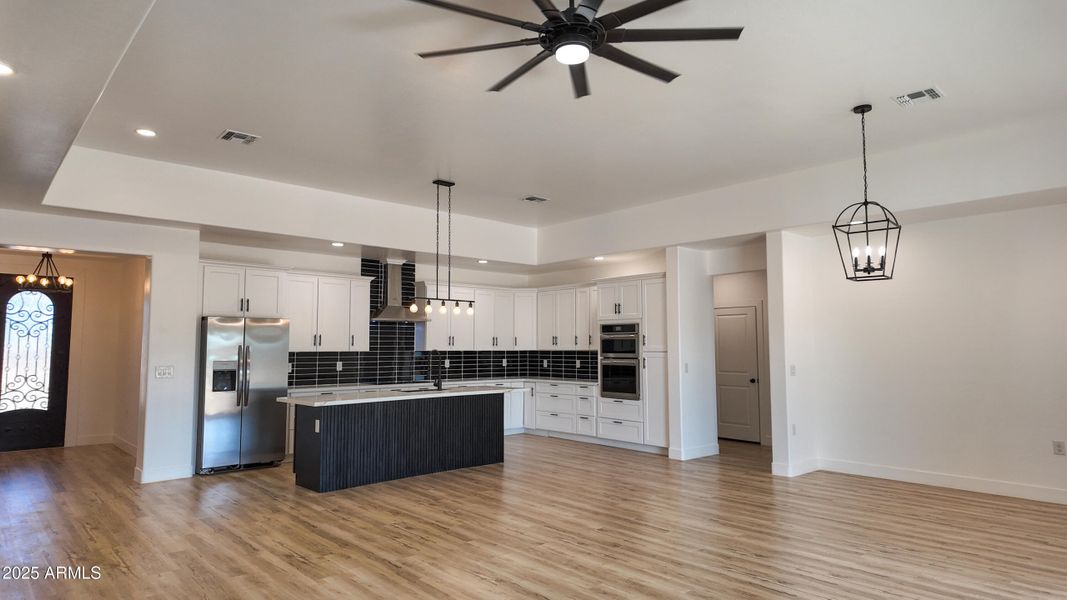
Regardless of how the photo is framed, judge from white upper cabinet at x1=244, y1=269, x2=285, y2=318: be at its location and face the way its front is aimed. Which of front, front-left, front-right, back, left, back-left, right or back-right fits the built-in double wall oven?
left

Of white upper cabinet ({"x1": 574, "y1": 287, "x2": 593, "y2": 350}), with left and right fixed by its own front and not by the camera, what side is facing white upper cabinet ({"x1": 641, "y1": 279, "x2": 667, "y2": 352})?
left

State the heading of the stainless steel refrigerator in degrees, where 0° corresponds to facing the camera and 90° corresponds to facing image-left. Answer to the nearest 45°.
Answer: approximately 0°

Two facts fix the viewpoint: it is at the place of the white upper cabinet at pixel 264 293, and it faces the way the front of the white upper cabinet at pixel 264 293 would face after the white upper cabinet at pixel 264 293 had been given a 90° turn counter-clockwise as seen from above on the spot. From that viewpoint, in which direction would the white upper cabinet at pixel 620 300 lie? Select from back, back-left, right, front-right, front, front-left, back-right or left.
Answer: front

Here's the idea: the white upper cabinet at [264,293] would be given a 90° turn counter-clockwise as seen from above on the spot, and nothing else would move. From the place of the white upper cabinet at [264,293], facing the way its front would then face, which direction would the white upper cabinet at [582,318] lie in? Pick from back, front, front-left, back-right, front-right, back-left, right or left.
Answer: front

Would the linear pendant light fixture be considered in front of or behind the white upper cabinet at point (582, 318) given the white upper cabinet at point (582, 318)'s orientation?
in front

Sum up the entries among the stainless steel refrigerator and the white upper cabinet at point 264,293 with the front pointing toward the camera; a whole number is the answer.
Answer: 2

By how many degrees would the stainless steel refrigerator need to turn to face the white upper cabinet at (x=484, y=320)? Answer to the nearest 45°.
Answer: approximately 135° to its left

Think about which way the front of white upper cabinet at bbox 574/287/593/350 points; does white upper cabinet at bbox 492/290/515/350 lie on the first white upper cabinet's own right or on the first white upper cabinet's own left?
on the first white upper cabinet's own right

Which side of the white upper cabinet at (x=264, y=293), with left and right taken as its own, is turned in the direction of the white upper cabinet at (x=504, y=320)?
left
